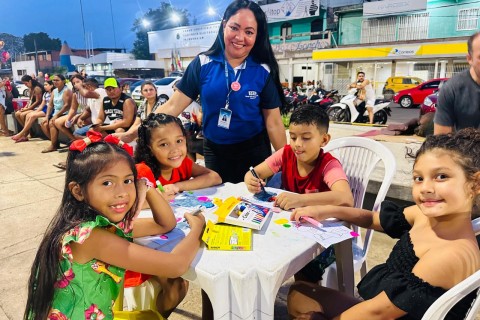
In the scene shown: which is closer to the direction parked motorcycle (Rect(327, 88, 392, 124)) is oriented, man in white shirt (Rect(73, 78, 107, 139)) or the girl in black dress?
the man in white shirt

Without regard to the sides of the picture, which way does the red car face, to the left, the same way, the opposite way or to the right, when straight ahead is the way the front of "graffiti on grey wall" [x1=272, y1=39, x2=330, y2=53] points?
to the right

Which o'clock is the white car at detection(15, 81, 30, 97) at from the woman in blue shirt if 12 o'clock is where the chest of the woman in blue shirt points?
The white car is roughly at 5 o'clock from the woman in blue shirt.

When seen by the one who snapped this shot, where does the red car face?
facing to the left of the viewer

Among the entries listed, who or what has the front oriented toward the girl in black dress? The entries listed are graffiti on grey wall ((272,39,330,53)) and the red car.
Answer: the graffiti on grey wall

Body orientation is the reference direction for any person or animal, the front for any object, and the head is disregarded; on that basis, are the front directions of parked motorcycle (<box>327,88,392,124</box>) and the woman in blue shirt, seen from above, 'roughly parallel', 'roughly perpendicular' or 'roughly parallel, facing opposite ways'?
roughly perpendicular

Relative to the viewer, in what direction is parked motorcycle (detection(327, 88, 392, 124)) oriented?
to the viewer's left

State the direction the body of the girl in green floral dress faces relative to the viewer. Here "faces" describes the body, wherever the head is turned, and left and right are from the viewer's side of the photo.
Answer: facing to the right of the viewer
